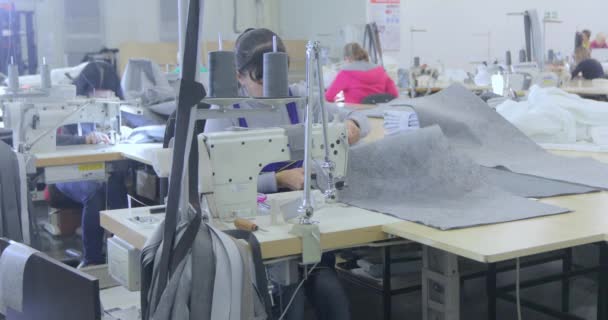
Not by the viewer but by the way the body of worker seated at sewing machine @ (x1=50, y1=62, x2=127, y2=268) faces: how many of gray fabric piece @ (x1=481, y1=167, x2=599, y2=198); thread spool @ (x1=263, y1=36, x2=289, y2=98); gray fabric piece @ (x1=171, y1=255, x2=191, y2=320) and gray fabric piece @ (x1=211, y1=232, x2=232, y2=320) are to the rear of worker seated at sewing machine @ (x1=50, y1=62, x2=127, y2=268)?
0

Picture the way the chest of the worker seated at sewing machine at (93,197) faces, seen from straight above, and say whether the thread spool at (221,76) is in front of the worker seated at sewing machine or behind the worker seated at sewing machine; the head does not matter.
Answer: in front

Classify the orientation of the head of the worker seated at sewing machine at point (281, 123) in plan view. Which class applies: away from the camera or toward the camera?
toward the camera

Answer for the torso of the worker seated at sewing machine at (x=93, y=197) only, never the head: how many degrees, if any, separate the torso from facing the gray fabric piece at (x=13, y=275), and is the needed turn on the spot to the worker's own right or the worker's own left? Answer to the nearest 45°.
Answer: approximately 45° to the worker's own right

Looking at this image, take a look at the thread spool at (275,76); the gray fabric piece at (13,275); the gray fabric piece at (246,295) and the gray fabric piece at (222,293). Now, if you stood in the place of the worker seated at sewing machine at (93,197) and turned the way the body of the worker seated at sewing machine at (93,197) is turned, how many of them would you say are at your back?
0

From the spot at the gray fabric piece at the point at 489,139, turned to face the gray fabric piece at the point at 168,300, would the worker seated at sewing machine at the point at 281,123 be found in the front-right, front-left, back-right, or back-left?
front-right

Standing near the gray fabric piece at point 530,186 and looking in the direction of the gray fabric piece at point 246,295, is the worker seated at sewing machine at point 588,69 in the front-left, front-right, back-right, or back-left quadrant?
back-right
